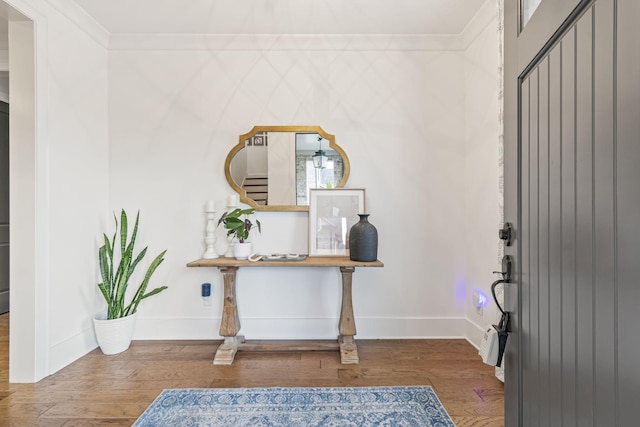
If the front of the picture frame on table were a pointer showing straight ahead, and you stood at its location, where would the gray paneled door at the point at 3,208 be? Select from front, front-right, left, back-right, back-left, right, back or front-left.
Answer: right

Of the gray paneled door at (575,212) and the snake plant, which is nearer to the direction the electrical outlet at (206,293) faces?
the gray paneled door

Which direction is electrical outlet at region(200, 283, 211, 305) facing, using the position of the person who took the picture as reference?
facing the viewer

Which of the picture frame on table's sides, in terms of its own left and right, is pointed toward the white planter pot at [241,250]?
right

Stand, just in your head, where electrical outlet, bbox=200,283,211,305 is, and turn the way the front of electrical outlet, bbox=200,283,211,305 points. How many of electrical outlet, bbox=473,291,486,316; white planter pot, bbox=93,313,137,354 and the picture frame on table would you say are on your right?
1

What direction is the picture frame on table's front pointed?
toward the camera

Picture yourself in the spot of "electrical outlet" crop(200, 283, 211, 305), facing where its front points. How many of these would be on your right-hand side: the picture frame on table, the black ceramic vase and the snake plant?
1

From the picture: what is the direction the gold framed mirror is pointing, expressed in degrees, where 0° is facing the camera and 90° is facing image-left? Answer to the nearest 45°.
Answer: approximately 0°

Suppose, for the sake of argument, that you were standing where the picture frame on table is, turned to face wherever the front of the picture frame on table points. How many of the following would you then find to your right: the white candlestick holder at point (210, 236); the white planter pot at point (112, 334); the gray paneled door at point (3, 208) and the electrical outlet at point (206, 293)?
4

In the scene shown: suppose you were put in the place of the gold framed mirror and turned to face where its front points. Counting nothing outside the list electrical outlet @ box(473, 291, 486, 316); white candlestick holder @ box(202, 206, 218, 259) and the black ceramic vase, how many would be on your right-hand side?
1

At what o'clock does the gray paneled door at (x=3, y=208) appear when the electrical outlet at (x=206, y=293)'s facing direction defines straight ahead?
The gray paneled door is roughly at 4 o'clock from the electrical outlet.

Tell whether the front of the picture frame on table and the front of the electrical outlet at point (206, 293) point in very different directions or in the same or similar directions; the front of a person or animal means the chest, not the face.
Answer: same or similar directions
